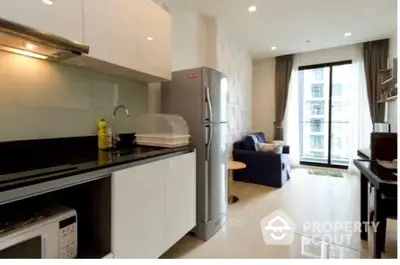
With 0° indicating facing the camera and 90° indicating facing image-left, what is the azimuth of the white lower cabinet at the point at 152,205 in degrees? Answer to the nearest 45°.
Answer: approximately 315°

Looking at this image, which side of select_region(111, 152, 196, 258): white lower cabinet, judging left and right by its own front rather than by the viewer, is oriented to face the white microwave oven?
right

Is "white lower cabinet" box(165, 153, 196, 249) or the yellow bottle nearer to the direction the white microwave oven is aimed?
the white lower cabinet

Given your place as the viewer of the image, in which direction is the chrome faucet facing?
facing to the right of the viewer

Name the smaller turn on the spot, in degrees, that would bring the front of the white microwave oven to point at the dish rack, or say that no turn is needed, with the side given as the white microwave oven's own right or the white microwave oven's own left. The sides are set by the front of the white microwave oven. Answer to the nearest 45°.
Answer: approximately 90° to the white microwave oven's own left

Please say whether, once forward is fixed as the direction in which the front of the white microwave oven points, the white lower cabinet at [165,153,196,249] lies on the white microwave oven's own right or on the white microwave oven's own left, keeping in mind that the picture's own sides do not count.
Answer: on the white microwave oven's own left
